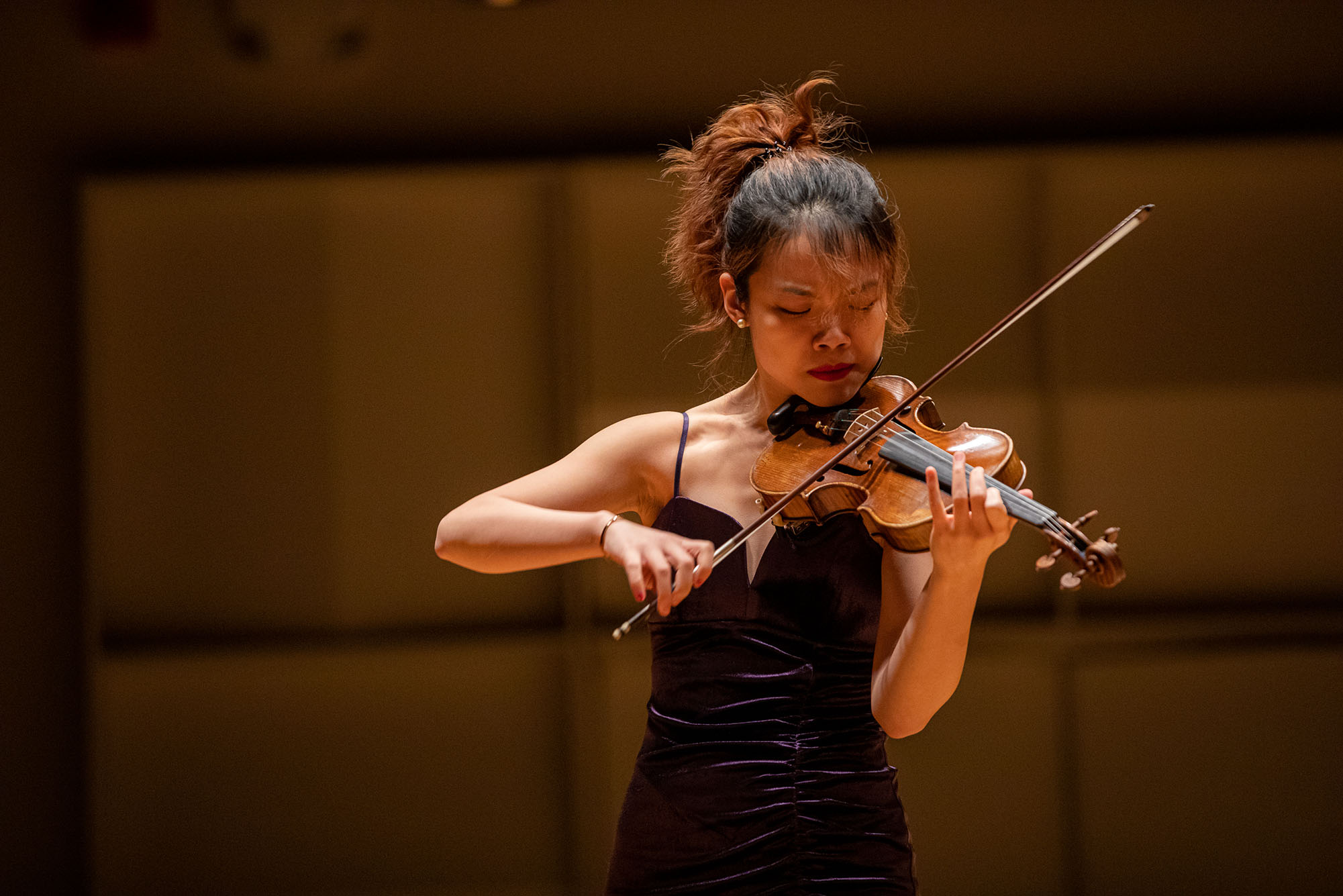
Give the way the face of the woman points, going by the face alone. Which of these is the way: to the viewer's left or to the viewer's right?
to the viewer's right

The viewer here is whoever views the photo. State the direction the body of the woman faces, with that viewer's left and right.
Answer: facing the viewer
